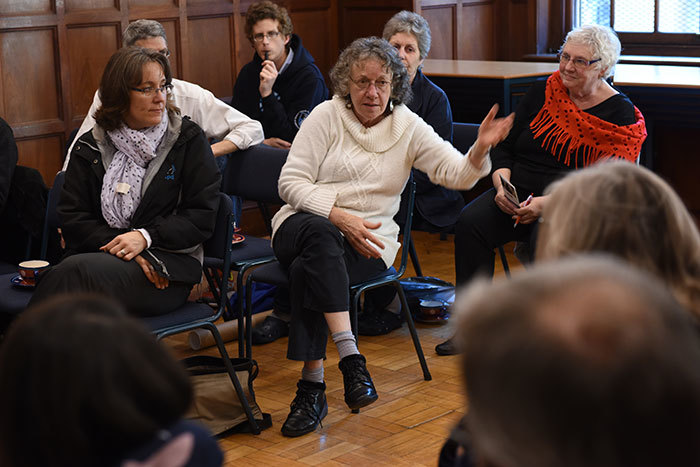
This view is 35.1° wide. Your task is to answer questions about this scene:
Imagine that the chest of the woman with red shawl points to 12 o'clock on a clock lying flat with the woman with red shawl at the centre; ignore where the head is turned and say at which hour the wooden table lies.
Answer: The wooden table is roughly at 4 o'clock from the woman with red shawl.

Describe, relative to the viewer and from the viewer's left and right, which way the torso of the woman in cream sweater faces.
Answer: facing the viewer

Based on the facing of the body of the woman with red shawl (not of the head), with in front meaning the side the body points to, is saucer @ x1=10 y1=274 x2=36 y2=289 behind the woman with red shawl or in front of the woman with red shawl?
in front

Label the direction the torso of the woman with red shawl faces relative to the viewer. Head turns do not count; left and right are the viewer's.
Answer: facing the viewer and to the left of the viewer

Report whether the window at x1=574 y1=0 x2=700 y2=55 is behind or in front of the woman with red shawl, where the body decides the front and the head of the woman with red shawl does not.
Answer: behind

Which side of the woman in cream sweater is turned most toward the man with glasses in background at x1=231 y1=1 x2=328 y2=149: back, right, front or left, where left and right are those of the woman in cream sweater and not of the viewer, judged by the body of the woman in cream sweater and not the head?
back

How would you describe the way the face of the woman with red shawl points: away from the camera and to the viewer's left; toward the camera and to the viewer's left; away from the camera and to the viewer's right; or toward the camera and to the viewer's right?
toward the camera and to the viewer's left

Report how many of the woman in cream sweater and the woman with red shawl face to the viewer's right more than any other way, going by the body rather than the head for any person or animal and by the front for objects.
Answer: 0

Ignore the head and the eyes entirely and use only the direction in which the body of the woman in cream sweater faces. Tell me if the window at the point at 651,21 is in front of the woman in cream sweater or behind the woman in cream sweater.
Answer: behind

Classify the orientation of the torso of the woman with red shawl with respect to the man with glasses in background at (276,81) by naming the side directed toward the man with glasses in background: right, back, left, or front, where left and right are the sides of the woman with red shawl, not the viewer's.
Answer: right

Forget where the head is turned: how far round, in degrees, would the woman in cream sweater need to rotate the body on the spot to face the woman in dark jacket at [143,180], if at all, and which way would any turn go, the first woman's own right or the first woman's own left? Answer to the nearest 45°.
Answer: approximately 45° to the first woman's own right

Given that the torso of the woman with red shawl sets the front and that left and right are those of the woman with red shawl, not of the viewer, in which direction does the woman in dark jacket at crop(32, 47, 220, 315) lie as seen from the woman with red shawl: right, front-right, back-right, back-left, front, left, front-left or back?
front

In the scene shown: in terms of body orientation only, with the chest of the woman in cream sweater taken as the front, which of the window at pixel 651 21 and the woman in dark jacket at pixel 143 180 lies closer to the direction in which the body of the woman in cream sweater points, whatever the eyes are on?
the woman in dark jacket

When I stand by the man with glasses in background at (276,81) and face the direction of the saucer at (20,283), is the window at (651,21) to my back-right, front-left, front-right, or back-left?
back-left
